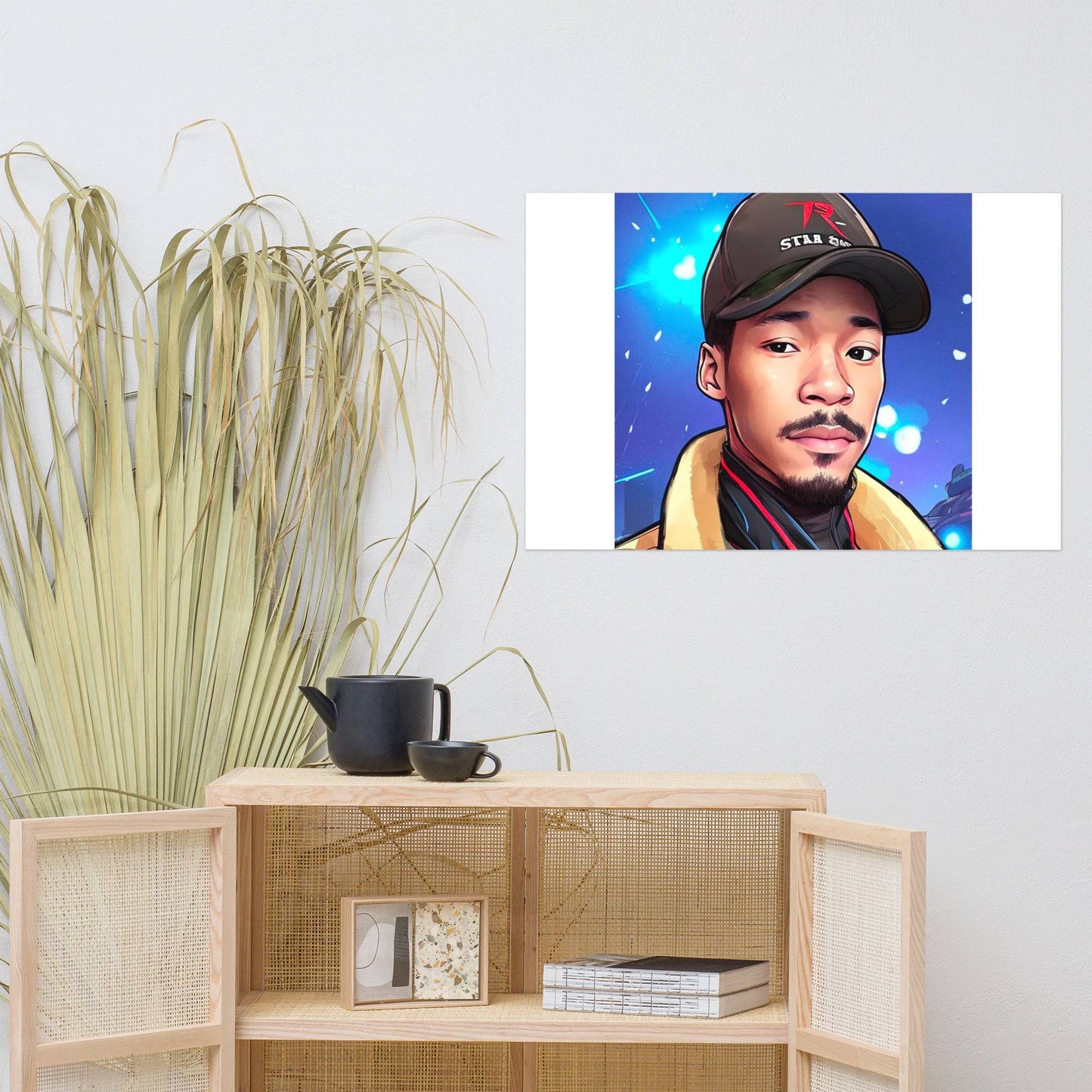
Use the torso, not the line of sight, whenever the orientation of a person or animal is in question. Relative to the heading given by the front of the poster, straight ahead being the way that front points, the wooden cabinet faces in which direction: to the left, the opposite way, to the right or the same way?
the same way

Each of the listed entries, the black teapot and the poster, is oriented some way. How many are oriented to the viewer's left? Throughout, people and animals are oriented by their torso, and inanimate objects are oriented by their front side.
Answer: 1

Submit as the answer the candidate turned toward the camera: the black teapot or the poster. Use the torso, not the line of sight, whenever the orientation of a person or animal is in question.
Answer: the poster

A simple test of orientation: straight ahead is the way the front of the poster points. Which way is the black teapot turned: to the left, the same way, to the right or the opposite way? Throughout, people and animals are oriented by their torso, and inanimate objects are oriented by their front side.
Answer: to the right

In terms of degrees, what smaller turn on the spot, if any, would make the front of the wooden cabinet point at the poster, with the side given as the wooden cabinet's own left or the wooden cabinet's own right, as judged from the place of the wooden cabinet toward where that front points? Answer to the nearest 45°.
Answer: approximately 135° to the wooden cabinet's own left

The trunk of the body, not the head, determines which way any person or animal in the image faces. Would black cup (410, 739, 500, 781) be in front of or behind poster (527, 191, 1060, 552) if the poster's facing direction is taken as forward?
in front

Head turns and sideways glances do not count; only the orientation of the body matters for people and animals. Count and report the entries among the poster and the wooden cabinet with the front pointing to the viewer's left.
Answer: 0

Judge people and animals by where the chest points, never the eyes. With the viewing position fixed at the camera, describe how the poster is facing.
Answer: facing the viewer

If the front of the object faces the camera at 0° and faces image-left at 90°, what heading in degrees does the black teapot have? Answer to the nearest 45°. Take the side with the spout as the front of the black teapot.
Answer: approximately 90°

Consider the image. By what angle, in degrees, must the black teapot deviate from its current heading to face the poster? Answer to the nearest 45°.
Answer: approximately 135° to its right

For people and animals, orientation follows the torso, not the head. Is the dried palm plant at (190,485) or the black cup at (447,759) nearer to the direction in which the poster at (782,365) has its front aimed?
the black cup

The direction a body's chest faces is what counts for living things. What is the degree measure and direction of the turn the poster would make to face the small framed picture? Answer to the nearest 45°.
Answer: approximately 45° to its right
